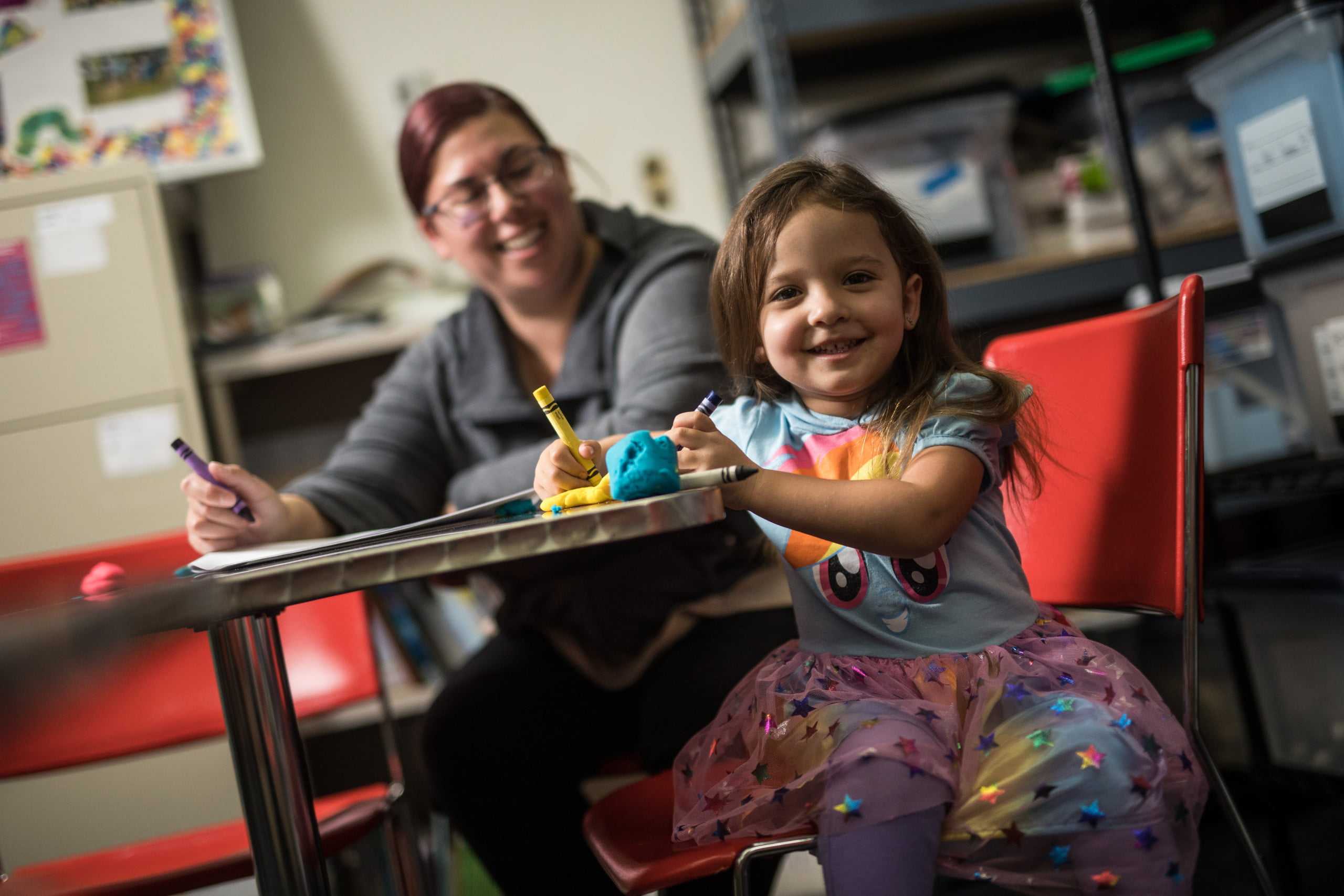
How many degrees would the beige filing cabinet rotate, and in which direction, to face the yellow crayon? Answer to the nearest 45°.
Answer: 0° — it already faces it

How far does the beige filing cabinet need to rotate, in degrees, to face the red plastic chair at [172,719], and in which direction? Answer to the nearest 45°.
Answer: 0° — it already faces it

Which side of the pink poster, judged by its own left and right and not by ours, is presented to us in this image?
front

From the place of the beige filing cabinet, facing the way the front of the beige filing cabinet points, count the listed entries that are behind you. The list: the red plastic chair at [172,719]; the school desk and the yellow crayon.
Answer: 0

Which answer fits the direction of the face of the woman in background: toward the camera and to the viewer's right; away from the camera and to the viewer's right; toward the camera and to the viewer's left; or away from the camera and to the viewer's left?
toward the camera and to the viewer's right

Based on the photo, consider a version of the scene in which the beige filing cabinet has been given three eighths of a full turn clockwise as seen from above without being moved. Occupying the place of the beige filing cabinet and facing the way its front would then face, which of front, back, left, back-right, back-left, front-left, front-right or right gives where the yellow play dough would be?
back-left

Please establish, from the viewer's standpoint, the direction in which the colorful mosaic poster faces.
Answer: facing the viewer

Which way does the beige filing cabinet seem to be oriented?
toward the camera

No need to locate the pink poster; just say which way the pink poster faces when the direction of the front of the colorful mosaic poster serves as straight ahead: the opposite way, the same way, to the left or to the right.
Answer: the same way

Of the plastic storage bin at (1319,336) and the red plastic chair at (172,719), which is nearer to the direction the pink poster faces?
the red plastic chair

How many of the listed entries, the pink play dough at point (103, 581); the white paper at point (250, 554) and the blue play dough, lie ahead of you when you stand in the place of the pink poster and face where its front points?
3

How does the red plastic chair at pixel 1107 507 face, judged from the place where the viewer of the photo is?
facing the viewer and to the left of the viewer

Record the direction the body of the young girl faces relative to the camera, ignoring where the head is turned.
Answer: toward the camera
